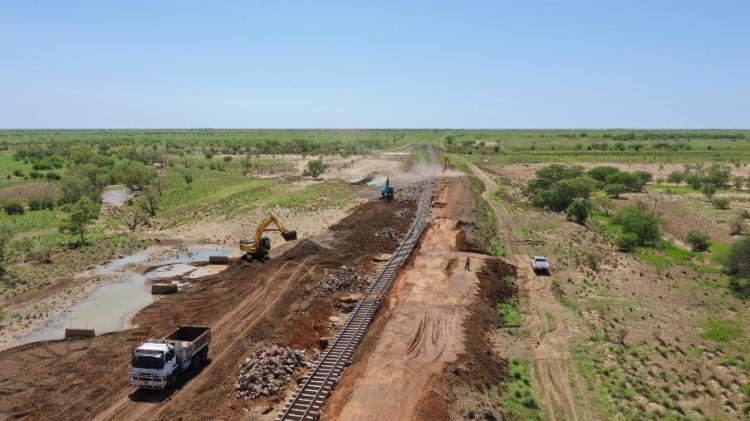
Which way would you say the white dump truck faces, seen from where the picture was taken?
facing the viewer and to the left of the viewer

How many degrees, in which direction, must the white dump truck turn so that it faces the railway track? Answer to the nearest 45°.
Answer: approximately 135° to its left

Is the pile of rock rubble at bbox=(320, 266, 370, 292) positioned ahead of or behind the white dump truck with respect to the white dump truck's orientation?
behind

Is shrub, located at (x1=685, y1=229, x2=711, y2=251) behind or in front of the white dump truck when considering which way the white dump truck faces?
behind

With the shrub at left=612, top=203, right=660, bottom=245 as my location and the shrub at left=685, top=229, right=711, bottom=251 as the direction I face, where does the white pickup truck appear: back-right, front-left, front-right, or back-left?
back-right

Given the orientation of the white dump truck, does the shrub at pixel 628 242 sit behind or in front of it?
behind

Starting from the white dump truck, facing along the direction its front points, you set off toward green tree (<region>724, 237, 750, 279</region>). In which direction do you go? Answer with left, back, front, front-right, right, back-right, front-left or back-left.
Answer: back-left

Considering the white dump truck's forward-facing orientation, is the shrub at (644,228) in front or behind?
behind

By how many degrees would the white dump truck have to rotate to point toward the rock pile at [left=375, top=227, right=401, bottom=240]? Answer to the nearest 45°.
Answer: approximately 180°
